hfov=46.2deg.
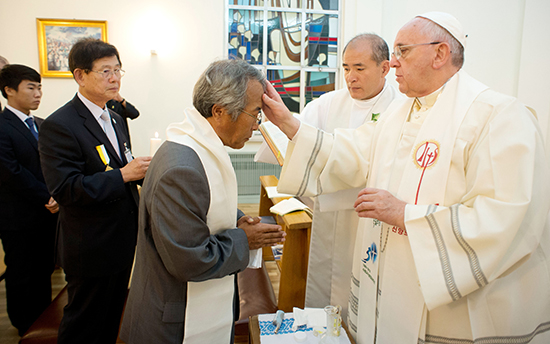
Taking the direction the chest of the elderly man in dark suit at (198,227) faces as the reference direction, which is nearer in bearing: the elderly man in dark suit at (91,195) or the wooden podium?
the wooden podium

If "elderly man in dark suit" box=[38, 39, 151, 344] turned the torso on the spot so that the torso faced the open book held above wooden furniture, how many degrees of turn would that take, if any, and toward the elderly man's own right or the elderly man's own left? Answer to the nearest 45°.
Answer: approximately 45° to the elderly man's own left

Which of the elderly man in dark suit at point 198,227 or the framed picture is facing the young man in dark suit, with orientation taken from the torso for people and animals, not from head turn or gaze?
the framed picture

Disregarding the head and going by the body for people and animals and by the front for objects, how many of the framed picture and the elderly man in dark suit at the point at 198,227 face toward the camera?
1

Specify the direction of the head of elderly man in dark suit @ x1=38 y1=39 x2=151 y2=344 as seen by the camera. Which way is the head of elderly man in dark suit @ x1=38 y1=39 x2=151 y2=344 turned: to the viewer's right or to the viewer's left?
to the viewer's right

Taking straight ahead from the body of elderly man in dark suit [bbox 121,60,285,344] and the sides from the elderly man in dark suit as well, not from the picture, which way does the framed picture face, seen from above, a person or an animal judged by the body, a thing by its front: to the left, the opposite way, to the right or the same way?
to the right

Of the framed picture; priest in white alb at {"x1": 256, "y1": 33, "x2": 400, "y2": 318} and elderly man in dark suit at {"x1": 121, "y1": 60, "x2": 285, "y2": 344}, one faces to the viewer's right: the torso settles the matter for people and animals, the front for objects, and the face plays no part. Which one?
the elderly man in dark suit

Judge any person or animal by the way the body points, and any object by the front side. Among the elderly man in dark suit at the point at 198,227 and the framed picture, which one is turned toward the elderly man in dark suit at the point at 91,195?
the framed picture

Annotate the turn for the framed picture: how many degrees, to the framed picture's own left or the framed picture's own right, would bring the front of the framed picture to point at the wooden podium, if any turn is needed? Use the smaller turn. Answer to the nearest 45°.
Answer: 0° — it already faces it

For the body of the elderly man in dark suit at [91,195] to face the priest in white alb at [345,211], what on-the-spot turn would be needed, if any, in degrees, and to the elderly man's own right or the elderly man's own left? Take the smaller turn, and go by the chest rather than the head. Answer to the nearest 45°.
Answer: approximately 45° to the elderly man's own left
